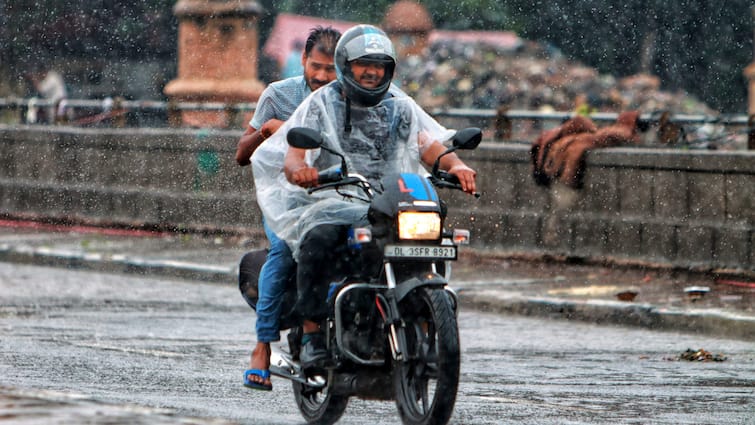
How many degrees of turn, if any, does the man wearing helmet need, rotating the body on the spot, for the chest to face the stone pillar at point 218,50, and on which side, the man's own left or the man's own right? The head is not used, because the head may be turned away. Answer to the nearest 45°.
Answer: approximately 135° to the man's own left

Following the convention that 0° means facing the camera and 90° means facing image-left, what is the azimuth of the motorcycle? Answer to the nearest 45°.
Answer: approximately 315°

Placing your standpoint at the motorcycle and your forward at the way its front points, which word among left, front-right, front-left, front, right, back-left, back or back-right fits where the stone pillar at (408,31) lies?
back-left

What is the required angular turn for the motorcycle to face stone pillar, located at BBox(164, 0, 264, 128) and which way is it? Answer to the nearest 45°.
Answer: approximately 135° to its left

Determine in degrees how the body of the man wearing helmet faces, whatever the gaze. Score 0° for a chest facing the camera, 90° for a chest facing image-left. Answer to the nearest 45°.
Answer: approximately 315°

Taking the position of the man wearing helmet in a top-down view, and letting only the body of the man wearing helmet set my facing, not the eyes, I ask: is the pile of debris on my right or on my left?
on my left

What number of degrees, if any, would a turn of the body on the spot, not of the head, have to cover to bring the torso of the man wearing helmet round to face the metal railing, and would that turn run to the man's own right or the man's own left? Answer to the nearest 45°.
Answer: approximately 135° to the man's own left

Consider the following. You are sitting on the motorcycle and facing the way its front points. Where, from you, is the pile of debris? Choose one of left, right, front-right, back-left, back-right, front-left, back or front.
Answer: back-left

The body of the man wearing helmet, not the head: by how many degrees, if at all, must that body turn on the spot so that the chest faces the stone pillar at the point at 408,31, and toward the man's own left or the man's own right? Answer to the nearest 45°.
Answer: approximately 135° to the man's own left
